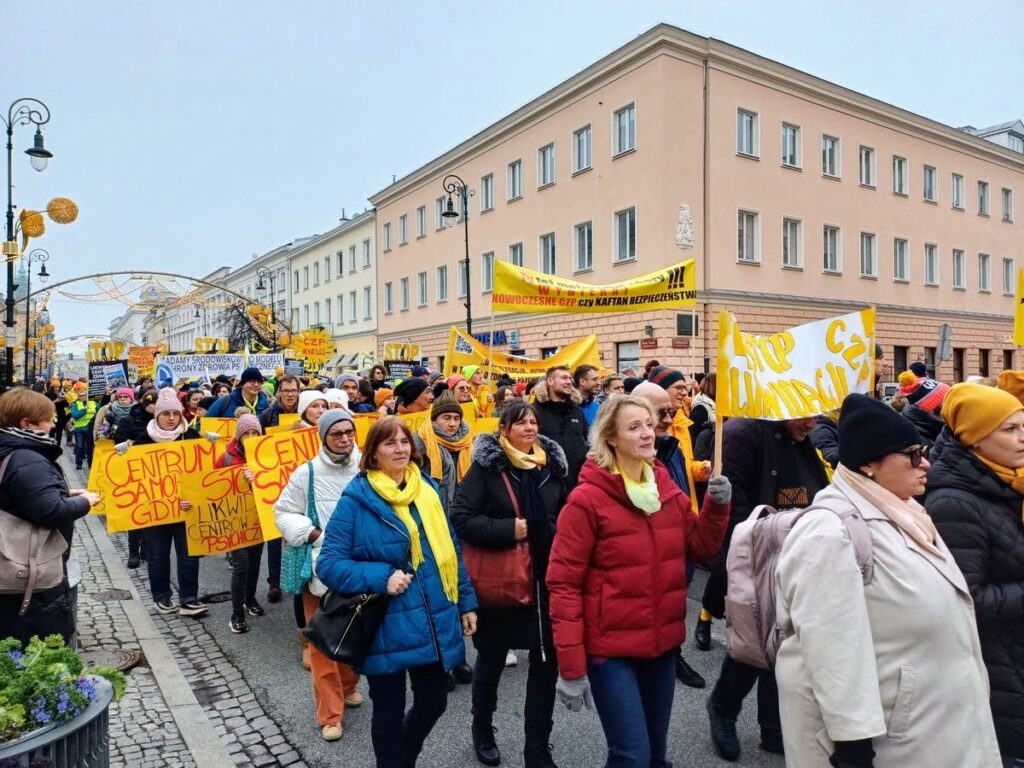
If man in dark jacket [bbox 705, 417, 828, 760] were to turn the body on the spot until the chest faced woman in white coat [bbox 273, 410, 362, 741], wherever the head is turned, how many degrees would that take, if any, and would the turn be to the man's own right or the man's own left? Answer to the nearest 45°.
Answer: approximately 135° to the man's own right

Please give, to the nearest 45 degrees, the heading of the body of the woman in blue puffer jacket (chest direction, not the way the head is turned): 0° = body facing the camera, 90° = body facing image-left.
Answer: approximately 315°

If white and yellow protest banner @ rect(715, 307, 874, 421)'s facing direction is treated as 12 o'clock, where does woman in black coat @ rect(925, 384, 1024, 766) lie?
The woman in black coat is roughly at 11 o'clock from the white and yellow protest banner.

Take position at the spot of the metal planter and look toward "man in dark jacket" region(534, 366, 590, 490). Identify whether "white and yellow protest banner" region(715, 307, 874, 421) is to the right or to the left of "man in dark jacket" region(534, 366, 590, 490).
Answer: right

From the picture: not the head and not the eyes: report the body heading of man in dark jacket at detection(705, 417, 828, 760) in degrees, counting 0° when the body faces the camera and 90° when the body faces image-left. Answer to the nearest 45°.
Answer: approximately 315°

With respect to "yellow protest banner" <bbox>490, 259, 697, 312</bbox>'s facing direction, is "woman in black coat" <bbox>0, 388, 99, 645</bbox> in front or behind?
in front

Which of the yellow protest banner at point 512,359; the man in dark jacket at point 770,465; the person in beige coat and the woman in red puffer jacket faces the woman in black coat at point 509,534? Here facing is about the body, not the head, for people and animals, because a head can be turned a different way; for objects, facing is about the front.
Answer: the yellow protest banner

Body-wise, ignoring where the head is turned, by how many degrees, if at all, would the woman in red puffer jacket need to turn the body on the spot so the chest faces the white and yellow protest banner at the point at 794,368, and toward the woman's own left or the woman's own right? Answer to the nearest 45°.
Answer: approximately 90° to the woman's own left

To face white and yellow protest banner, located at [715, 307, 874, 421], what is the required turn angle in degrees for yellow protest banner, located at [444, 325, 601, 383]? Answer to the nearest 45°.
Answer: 0° — it already faces it
